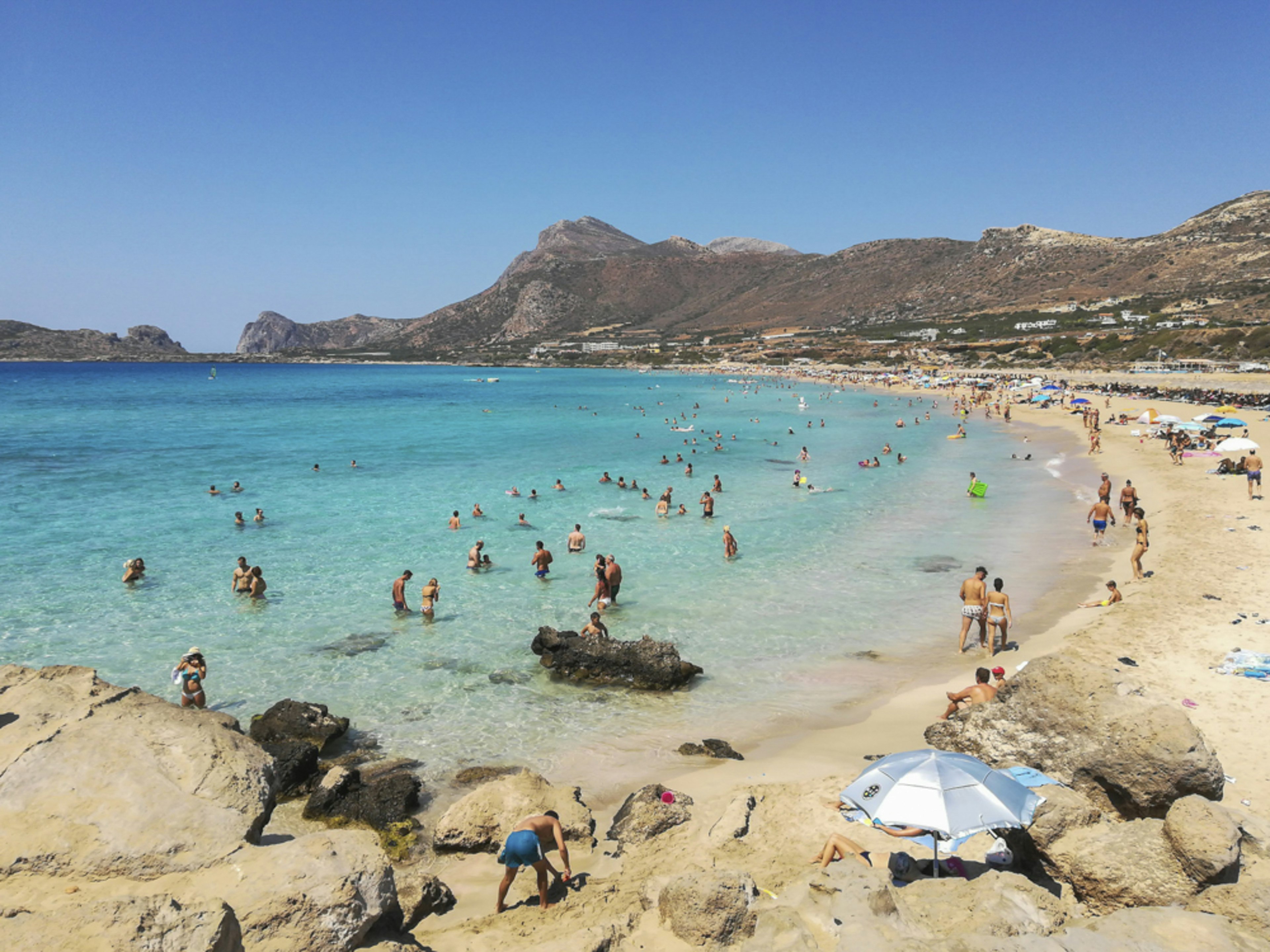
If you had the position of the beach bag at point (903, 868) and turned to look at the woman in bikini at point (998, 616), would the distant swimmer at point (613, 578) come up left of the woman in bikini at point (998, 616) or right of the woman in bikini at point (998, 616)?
left

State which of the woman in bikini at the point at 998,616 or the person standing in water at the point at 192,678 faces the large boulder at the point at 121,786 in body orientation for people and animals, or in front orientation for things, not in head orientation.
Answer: the person standing in water

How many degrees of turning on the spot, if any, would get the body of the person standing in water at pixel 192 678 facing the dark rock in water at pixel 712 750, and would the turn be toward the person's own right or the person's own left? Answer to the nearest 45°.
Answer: approximately 45° to the person's own left

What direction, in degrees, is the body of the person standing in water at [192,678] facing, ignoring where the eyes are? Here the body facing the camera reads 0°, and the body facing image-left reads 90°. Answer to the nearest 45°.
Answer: approximately 0°

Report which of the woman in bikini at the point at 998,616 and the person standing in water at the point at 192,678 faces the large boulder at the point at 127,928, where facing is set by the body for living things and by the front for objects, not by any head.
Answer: the person standing in water
